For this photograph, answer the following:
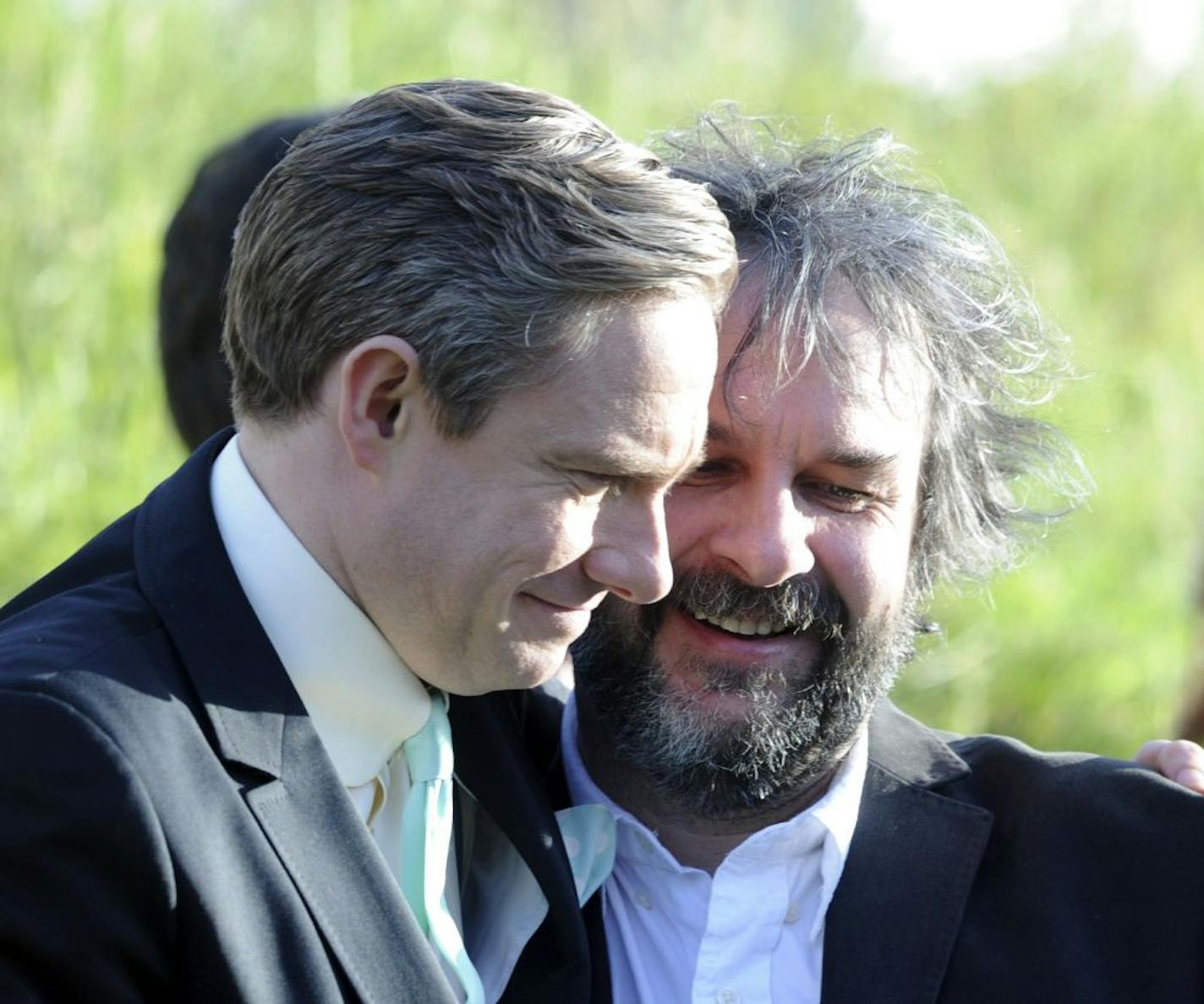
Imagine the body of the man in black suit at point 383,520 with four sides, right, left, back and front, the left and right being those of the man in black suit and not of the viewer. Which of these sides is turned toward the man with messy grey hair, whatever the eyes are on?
left

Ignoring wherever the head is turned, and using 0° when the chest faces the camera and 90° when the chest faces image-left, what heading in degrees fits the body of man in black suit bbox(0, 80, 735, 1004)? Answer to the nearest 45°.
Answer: approximately 315°

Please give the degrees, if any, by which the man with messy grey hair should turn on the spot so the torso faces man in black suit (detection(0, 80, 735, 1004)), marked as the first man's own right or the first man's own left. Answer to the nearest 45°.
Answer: approximately 45° to the first man's own right

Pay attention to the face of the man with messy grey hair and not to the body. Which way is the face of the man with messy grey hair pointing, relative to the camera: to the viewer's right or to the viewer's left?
to the viewer's left

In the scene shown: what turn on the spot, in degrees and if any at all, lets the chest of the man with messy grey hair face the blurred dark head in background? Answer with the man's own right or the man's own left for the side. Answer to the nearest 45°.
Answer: approximately 135° to the man's own right

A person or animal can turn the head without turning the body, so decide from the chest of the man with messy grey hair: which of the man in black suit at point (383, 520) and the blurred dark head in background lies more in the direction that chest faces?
the man in black suit

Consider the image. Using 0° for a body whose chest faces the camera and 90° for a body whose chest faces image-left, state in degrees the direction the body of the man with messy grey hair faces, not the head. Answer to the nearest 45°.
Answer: approximately 0°
